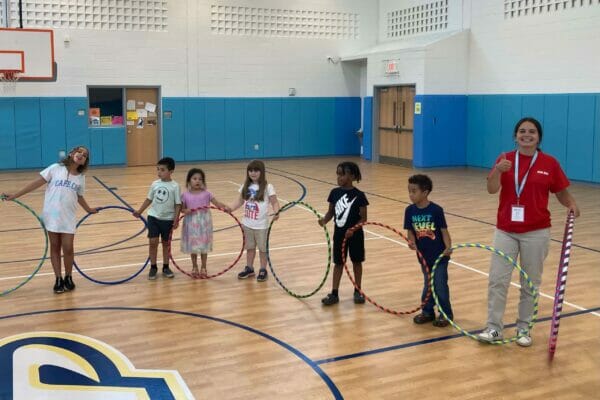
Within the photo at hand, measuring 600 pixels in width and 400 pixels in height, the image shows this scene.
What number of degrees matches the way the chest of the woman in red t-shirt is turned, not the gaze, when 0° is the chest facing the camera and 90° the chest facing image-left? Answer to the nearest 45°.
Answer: approximately 0°

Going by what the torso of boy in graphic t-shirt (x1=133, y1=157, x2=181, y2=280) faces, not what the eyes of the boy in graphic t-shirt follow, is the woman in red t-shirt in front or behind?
in front

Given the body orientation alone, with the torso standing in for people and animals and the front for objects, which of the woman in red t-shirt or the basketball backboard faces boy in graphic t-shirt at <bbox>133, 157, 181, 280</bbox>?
the basketball backboard

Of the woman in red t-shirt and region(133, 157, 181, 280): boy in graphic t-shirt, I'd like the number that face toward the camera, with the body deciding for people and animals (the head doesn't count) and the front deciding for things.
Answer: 2

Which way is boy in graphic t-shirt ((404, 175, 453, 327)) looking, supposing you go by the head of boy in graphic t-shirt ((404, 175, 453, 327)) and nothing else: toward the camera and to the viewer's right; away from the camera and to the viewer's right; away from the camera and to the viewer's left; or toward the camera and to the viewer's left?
toward the camera and to the viewer's left

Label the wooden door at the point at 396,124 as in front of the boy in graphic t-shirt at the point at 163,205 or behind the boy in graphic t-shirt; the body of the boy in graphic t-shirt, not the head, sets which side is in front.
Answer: behind

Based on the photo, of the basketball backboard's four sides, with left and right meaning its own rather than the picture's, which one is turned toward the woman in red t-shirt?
front

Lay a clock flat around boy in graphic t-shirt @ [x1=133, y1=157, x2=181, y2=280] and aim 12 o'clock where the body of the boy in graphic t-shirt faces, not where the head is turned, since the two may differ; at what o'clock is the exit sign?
The exit sign is roughly at 7 o'clock from the boy in graphic t-shirt.
